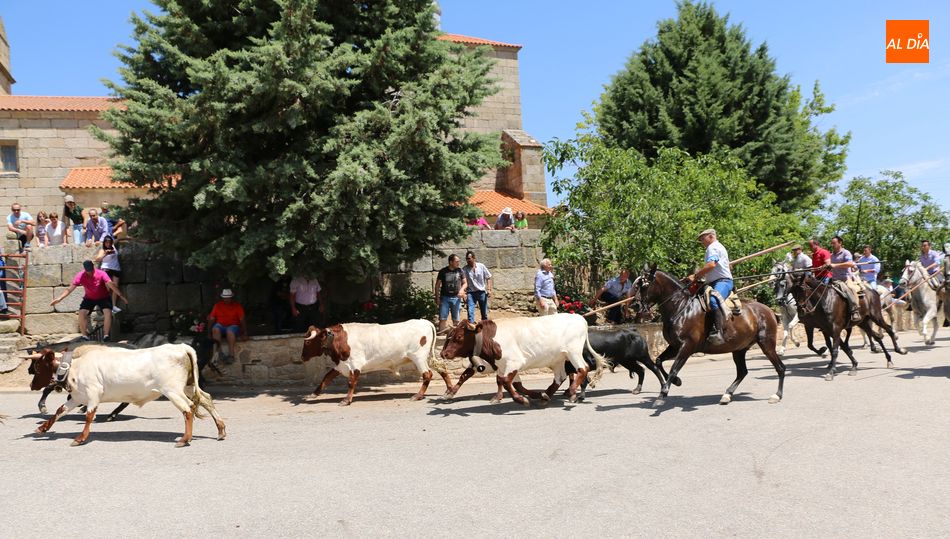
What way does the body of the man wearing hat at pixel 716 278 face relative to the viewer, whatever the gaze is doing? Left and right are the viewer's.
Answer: facing to the left of the viewer

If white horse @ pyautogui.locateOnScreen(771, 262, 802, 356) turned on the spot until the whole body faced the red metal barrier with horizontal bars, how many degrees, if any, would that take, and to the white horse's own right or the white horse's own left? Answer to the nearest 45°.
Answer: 0° — it already faces it

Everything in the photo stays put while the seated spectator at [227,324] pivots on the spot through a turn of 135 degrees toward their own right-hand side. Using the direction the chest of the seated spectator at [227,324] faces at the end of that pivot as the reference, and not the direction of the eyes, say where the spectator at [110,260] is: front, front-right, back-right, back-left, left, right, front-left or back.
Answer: front

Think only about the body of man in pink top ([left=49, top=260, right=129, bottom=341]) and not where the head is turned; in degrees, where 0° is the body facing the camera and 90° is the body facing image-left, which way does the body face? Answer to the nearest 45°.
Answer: approximately 0°

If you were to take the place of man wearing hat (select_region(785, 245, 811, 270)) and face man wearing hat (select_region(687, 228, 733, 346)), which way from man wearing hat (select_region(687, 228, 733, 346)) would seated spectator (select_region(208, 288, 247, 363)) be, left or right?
right

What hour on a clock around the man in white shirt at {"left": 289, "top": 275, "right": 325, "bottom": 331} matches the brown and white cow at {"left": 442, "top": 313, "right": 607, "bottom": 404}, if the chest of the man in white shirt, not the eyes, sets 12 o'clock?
The brown and white cow is roughly at 11 o'clock from the man in white shirt.

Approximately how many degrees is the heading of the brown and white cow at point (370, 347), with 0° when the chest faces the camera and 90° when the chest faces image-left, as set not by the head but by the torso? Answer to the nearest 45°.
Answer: approximately 90°

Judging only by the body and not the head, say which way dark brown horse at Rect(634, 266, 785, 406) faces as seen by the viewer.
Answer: to the viewer's left

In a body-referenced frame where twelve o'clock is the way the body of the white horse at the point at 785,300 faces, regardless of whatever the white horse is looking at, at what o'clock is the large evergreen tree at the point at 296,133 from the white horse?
The large evergreen tree is roughly at 12 o'clock from the white horse.

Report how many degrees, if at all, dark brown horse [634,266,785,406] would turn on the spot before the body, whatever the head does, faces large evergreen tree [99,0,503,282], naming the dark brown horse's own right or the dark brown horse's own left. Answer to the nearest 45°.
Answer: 0° — it already faces it

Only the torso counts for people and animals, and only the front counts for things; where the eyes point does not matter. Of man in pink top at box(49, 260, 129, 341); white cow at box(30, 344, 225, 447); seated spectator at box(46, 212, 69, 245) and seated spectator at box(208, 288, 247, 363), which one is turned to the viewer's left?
the white cow

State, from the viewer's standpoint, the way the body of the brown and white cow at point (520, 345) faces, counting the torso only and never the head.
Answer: to the viewer's left

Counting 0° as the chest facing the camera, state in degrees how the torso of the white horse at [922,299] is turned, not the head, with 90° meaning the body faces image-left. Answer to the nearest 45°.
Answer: approximately 45°

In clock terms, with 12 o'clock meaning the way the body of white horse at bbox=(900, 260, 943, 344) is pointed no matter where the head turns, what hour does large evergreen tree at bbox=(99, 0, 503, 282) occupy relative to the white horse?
The large evergreen tree is roughly at 12 o'clock from the white horse.
